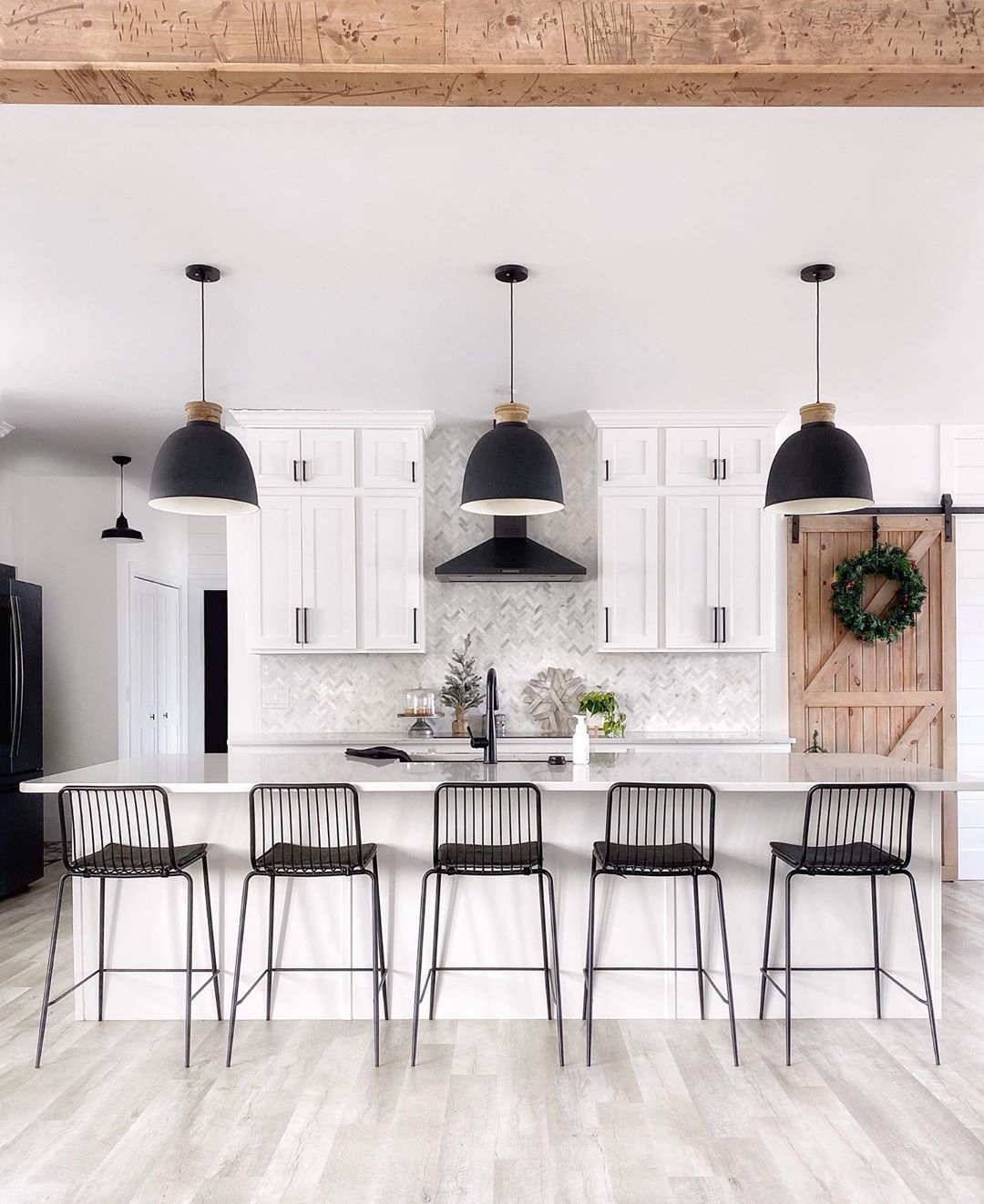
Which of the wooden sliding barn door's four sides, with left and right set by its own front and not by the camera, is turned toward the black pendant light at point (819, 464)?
front

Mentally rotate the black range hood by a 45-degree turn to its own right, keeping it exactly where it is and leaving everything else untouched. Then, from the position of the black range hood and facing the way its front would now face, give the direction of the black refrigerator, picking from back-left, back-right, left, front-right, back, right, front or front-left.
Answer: front-right

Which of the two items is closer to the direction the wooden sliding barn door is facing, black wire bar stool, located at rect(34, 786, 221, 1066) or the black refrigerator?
the black wire bar stool

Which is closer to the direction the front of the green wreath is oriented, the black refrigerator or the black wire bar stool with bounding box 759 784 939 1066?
the black wire bar stool

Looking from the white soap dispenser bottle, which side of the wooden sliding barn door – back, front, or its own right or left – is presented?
front

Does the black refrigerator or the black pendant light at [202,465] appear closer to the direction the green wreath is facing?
the black pendant light

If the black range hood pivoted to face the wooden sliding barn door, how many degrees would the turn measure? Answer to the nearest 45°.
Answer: approximately 90° to its left

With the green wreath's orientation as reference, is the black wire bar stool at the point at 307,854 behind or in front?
in front

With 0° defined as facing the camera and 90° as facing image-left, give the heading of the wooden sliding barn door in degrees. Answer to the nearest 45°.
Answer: approximately 0°

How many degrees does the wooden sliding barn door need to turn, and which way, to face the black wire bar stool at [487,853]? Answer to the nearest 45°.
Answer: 0° — it already faces it
